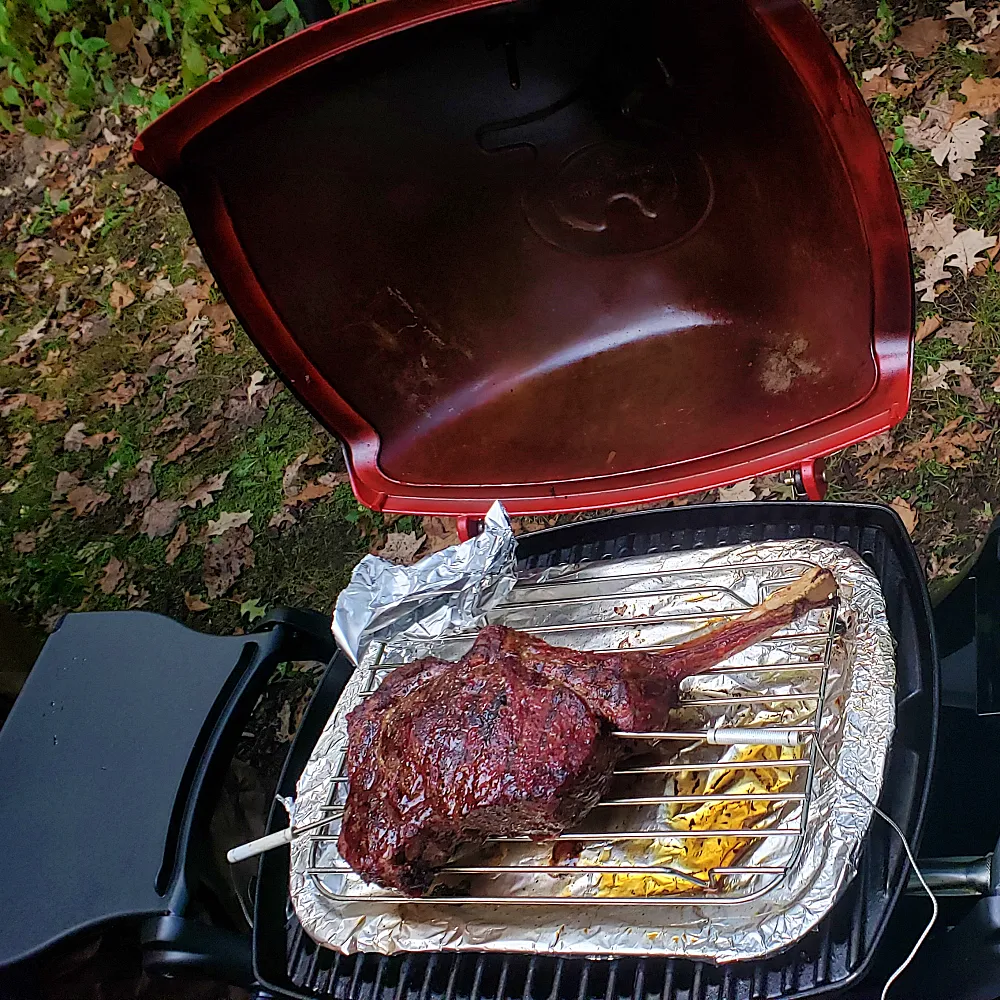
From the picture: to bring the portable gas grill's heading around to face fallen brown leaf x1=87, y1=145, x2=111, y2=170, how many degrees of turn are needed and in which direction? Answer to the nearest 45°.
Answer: approximately 180°

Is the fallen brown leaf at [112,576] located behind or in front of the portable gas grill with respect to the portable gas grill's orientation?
behind

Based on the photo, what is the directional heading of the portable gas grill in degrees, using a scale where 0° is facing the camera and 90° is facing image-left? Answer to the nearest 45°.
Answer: approximately 0°

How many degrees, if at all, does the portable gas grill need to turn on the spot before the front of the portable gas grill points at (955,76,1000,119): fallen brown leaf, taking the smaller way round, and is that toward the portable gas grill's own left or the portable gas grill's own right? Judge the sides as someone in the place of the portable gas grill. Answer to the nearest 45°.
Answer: approximately 135° to the portable gas grill's own left

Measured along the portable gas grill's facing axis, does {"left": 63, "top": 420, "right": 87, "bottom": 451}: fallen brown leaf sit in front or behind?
behind

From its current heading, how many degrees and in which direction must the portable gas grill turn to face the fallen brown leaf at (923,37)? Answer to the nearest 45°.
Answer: approximately 135° to its left

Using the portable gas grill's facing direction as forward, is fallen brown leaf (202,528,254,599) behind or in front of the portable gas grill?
behind

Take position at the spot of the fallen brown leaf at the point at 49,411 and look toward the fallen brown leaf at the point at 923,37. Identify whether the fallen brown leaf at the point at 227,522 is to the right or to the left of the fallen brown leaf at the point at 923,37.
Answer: right

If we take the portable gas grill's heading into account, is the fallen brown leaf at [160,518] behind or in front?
behind
